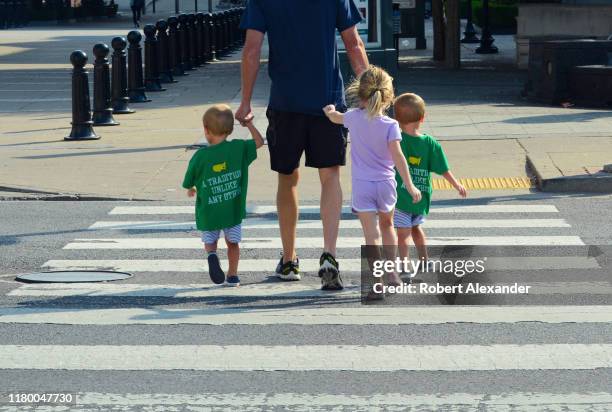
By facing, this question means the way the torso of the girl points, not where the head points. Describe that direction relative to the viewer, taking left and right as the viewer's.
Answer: facing away from the viewer

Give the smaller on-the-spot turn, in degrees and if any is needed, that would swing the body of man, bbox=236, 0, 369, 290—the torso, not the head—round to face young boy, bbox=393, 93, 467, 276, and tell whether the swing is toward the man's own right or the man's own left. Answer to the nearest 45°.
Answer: approximately 90° to the man's own right

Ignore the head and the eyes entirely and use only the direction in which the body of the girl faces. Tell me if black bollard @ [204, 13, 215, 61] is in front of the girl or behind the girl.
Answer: in front

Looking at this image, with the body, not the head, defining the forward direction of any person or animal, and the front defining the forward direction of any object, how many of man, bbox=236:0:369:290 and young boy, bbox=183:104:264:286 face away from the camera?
2

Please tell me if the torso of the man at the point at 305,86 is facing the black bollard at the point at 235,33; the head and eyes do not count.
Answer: yes

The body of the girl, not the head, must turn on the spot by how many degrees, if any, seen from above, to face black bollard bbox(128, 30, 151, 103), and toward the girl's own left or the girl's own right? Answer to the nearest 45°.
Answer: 0° — they already face it

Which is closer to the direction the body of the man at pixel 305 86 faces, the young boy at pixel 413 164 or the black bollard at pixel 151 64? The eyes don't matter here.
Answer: the black bollard

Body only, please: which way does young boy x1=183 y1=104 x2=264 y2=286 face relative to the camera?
away from the camera

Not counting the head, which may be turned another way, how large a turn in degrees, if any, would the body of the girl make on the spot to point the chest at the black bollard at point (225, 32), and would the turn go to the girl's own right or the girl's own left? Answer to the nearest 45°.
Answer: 0° — they already face it

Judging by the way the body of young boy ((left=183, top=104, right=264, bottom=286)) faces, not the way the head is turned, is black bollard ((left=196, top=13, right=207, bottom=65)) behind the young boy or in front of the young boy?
in front

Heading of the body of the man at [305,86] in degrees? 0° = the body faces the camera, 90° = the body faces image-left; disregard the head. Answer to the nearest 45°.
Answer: approximately 180°

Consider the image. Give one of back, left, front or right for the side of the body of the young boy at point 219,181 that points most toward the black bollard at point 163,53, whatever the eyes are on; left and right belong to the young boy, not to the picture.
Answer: front
